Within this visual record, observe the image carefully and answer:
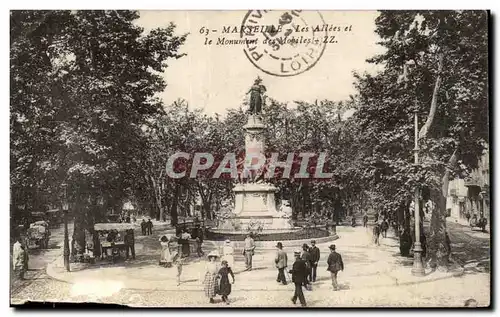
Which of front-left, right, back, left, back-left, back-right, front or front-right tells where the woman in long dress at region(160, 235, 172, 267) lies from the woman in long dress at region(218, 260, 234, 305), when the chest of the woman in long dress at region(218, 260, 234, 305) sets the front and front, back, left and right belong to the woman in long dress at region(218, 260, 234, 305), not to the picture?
back-right

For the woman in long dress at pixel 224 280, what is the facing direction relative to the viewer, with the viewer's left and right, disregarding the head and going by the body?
facing the viewer

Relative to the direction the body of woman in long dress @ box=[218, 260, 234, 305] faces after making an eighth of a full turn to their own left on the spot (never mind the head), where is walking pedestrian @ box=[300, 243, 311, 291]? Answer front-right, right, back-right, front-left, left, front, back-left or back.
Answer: front-left

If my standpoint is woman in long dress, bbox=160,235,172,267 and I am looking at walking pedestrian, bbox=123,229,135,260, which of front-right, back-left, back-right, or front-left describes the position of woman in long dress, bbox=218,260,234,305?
back-left
